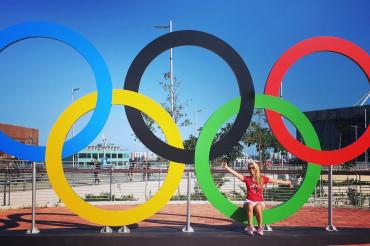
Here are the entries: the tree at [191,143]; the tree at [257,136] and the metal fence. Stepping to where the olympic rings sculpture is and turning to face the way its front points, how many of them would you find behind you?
3

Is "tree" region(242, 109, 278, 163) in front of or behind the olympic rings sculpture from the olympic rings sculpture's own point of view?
behind

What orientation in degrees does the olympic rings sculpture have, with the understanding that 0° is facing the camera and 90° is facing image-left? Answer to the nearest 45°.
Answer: approximately 0°

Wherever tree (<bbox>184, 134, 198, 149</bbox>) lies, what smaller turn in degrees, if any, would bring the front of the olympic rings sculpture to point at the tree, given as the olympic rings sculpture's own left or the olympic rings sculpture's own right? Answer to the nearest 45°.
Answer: approximately 180°

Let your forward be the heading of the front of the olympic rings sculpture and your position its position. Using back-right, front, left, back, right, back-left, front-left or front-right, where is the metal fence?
back
